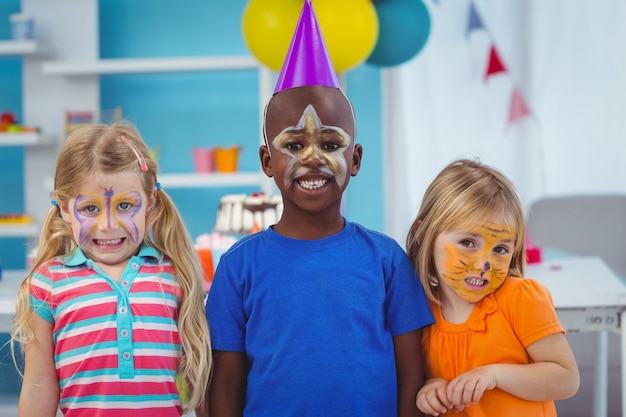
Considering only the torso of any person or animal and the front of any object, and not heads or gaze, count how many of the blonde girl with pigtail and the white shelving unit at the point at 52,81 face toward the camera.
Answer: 2

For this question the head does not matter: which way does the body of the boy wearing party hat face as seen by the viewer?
toward the camera

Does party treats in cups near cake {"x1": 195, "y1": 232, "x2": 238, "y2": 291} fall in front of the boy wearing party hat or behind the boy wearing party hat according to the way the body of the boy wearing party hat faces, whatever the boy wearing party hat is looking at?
behind

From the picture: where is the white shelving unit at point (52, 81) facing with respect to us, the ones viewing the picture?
facing the viewer

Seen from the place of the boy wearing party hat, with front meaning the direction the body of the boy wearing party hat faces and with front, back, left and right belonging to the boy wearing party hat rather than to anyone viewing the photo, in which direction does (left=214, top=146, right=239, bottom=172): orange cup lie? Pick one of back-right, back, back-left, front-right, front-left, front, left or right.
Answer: back
